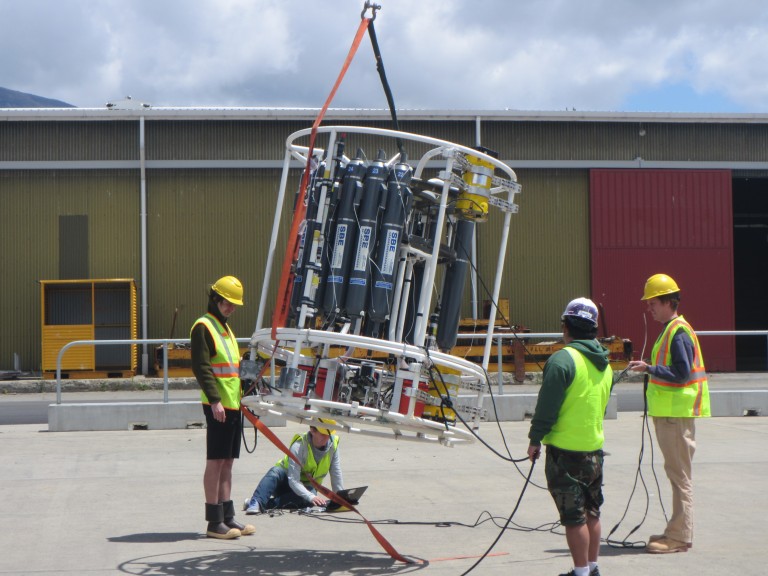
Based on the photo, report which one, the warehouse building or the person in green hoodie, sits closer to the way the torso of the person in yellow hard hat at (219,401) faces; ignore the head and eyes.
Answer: the person in green hoodie

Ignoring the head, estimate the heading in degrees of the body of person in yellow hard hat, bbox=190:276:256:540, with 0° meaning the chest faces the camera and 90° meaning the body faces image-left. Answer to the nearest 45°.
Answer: approximately 315°

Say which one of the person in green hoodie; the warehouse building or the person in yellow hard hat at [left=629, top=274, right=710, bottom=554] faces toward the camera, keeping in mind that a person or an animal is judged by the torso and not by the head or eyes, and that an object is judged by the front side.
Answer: the warehouse building

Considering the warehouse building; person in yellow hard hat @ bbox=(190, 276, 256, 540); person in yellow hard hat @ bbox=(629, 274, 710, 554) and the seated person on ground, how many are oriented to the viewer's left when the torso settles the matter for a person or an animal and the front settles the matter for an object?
1

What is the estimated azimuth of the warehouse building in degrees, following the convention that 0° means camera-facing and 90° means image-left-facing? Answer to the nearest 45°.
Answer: approximately 0°

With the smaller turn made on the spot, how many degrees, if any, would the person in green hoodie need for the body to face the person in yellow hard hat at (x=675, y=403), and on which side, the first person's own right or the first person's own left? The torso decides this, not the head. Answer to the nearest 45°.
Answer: approximately 90° to the first person's own right

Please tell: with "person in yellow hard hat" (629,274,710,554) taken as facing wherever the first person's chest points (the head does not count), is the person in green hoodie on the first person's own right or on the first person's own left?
on the first person's own left

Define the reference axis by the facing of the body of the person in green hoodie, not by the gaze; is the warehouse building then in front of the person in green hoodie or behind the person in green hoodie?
in front

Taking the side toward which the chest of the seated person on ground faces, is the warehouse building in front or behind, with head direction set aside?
behind

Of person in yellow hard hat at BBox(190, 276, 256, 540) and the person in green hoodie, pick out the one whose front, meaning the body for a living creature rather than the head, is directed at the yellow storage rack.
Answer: the person in green hoodie

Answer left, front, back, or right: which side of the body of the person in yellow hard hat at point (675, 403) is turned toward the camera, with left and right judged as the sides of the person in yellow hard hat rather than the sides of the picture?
left

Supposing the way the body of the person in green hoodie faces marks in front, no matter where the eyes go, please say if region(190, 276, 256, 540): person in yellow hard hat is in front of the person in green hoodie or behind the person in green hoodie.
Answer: in front

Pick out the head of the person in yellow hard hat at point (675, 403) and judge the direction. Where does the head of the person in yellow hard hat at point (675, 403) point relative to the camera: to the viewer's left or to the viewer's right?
to the viewer's left

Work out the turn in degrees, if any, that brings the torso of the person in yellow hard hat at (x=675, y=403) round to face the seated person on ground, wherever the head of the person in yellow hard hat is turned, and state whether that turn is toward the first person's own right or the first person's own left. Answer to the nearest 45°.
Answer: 0° — they already face them

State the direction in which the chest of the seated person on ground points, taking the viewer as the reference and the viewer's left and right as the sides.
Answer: facing the viewer and to the right of the viewer
